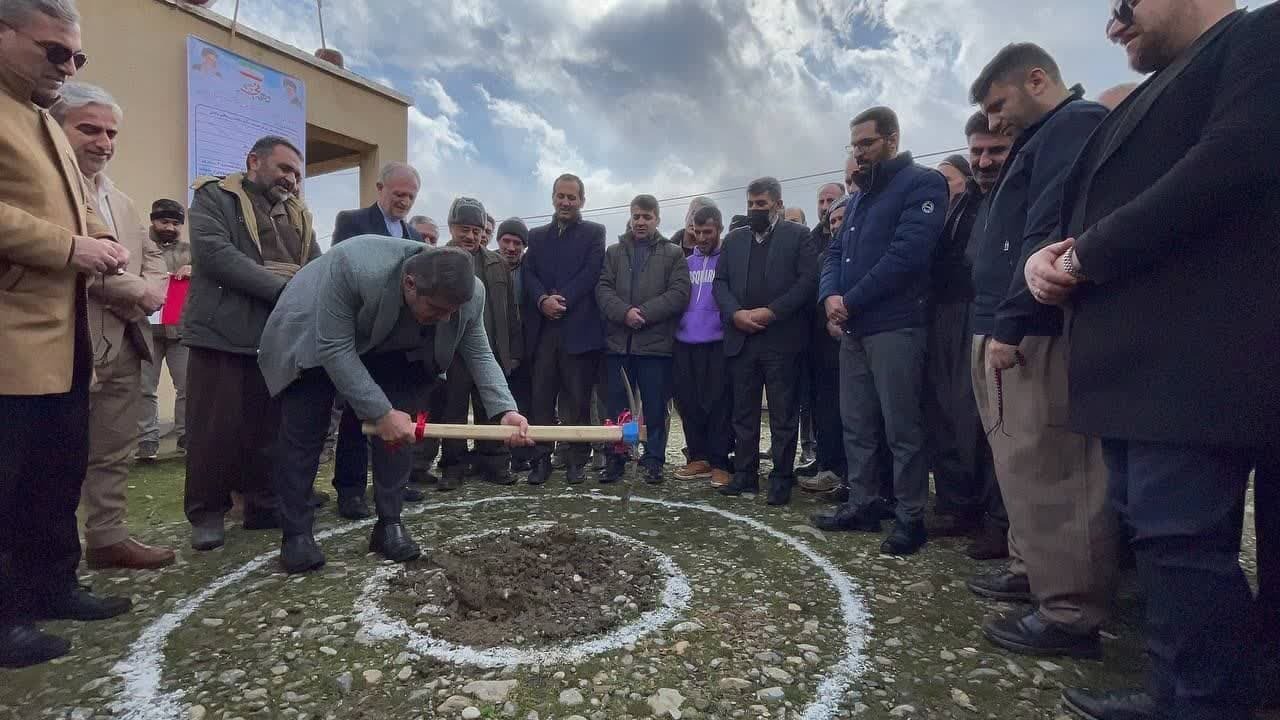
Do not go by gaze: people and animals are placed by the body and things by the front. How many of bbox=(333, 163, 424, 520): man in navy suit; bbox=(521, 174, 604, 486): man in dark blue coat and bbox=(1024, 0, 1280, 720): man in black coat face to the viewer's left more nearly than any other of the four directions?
1

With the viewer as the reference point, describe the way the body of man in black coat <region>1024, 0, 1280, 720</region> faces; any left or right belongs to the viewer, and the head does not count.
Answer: facing to the left of the viewer

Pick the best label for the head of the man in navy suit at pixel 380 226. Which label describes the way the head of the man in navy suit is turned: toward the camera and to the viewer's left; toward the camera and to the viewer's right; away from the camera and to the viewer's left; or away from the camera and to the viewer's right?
toward the camera and to the viewer's right

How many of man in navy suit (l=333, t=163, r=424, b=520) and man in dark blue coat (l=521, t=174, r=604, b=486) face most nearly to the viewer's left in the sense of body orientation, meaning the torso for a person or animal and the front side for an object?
0

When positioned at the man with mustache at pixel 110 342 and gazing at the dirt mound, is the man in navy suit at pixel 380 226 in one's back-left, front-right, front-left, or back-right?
front-left

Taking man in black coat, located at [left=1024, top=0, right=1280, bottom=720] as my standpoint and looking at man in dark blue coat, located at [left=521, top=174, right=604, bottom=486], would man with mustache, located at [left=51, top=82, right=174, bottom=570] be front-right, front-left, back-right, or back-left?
front-left

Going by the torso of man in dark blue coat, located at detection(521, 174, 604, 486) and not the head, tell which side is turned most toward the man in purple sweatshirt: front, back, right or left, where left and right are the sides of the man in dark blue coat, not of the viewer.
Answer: left

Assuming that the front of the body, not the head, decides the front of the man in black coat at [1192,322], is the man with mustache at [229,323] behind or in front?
in front

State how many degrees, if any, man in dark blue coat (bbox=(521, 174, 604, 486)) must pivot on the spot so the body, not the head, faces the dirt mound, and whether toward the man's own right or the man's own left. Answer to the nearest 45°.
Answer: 0° — they already face it

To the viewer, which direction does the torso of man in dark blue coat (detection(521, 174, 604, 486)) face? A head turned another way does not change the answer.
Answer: toward the camera

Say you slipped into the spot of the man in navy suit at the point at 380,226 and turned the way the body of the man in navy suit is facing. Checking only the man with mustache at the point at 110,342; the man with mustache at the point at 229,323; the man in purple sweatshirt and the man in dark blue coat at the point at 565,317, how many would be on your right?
2

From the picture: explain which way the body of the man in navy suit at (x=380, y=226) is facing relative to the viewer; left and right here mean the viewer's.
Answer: facing the viewer and to the right of the viewer

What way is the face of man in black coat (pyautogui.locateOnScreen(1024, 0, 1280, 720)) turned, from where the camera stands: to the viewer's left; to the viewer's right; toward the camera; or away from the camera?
to the viewer's left

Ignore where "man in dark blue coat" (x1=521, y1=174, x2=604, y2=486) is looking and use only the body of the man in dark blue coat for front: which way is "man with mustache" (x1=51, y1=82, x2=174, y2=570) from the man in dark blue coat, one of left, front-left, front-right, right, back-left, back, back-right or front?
front-right

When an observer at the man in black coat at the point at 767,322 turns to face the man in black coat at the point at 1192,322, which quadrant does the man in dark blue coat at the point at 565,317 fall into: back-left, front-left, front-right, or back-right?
back-right

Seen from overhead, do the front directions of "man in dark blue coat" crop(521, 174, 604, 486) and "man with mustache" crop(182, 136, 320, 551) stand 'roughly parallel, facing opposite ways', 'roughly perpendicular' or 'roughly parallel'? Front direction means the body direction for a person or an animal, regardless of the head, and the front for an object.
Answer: roughly perpendicular

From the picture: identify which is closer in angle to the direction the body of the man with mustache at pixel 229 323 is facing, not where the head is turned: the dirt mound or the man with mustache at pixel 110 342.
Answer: the dirt mound

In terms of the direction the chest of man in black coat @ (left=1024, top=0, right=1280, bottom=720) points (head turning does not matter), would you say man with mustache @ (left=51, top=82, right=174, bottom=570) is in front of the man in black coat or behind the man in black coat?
in front
